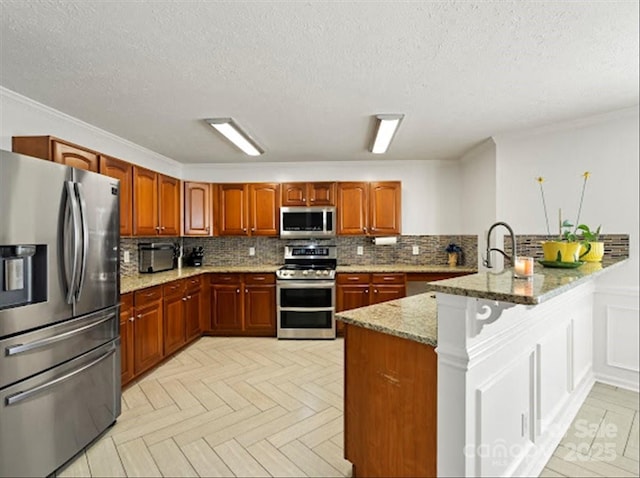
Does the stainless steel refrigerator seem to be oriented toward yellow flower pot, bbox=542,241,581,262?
yes

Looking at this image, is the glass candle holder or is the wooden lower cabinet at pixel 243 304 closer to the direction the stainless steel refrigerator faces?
the glass candle holder

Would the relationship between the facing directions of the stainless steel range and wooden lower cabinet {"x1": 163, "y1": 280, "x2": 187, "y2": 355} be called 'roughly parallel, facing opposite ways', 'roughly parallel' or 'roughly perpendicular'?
roughly perpendicular

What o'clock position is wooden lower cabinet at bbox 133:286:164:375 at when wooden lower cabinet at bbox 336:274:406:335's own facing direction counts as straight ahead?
wooden lower cabinet at bbox 133:286:164:375 is roughly at 2 o'clock from wooden lower cabinet at bbox 336:274:406:335.

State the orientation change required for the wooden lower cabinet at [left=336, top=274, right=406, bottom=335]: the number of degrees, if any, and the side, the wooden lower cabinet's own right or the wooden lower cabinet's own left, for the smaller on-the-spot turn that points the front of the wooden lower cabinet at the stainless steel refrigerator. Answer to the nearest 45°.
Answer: approximately 45° to the wooden lower cabinet's own right

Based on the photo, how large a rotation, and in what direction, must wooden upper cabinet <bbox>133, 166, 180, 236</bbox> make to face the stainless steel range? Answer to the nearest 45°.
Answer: approximately 45° to its left

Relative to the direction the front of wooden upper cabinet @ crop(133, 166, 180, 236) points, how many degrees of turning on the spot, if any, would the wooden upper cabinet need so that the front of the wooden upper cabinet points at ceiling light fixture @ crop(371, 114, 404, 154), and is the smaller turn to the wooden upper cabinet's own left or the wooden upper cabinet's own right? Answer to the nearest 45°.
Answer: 0° — it already faces it
